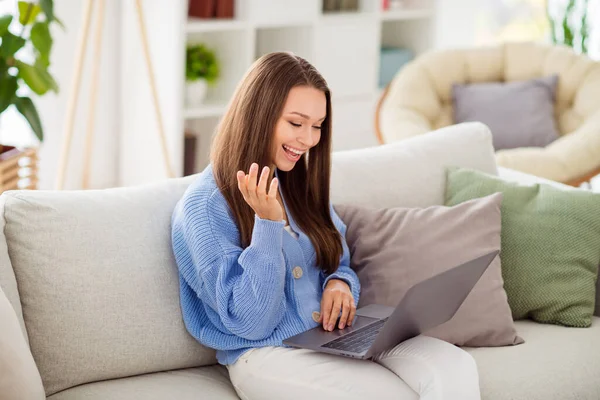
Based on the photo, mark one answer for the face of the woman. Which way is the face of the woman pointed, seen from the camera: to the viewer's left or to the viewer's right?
to the viewer's right

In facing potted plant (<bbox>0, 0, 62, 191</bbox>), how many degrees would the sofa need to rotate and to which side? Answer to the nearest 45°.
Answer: approximately 135° to its right

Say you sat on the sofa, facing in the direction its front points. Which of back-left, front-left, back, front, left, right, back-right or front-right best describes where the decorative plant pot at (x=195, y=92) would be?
back

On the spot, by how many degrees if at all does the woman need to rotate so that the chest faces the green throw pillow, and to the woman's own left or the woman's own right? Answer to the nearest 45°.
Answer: approximately 90° to the woman's own left

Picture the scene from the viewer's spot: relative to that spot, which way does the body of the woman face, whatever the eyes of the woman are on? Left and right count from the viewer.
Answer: facing the viewer and to the right of the viewer

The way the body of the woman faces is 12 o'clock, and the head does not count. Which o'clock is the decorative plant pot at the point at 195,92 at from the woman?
The decorative plant pot is roughly at 7 o'clock from the woman.

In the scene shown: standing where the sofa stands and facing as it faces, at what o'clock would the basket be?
The basket is roughly at 5 o'clock from the sofa.

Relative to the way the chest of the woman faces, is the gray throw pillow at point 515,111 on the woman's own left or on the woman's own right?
on the woman's own left

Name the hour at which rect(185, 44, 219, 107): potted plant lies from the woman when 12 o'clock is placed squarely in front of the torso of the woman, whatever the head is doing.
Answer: The potted plant is roughly at 7 o'clock from the woman.

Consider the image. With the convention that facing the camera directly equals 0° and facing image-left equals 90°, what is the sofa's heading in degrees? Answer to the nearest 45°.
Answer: approximately 0°

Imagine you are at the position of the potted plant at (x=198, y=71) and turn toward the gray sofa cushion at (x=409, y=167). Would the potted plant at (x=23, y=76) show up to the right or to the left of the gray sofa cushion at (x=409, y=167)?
right

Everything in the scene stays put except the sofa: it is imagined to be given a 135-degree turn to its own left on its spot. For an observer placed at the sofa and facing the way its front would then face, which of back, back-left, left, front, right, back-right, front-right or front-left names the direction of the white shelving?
front-left

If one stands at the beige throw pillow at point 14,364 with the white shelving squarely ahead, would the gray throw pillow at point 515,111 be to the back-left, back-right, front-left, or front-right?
front-right
